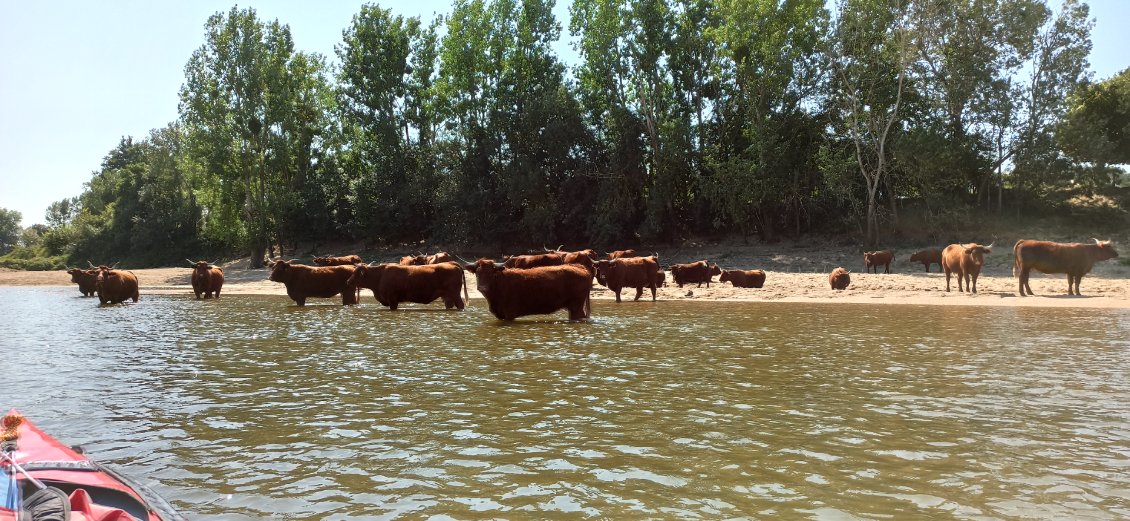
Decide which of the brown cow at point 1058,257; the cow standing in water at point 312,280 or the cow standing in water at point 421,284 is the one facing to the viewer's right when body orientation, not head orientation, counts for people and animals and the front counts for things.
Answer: the brown cow

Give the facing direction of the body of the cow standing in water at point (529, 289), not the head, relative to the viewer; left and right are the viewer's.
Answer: facing to the left of the viewer

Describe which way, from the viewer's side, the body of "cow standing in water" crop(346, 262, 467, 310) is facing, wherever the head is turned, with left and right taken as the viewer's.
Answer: facing to the left of the viewer

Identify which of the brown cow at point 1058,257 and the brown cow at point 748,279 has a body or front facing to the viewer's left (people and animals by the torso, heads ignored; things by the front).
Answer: the brown cow at point 748,279

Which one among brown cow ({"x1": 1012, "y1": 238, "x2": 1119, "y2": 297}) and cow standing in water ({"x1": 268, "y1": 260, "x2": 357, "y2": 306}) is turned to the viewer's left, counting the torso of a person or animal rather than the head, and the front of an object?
the cow standing in water

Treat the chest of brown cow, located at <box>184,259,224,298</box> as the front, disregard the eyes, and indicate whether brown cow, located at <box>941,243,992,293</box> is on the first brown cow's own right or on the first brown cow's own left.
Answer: on the first brown cow's own left

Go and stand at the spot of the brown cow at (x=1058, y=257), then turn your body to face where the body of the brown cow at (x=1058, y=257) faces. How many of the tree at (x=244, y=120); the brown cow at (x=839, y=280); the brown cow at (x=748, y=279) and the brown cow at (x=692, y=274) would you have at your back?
4

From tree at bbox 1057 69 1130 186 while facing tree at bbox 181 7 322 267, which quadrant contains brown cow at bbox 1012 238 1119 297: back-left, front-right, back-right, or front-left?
front-left

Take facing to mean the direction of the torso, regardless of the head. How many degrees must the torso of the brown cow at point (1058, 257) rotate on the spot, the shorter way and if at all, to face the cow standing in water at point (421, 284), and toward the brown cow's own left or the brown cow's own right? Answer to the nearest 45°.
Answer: approximately 135° to the brown cow's own right

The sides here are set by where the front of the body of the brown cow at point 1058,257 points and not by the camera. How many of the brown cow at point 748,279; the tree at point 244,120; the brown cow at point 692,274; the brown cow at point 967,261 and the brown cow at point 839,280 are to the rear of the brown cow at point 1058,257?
5

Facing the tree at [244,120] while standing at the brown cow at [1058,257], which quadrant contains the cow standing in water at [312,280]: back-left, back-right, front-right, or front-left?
front-left

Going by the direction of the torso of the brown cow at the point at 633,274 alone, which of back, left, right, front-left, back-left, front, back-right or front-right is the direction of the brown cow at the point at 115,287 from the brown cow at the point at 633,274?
front

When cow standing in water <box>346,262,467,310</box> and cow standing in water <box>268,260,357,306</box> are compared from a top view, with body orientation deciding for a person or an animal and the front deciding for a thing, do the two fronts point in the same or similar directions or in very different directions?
same or similar directions

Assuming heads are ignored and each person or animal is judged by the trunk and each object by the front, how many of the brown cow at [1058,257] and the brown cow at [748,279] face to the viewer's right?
1

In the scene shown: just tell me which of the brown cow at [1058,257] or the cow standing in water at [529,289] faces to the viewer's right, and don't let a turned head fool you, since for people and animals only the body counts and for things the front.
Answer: the brown cow

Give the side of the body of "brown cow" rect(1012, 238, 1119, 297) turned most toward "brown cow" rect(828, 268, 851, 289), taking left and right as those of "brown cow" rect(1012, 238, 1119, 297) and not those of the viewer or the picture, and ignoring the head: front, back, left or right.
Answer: back
